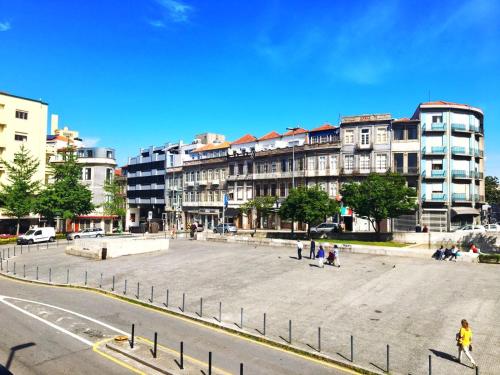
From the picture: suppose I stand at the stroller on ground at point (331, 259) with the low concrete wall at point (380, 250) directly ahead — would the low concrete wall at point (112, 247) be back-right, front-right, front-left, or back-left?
back-left

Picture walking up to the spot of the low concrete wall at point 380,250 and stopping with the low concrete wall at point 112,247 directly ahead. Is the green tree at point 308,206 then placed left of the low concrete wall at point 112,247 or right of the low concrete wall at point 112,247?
right
